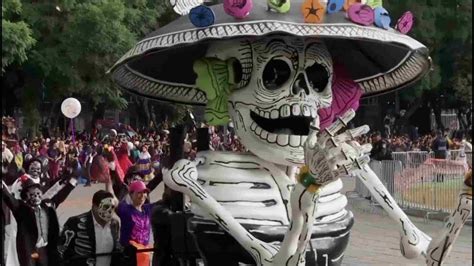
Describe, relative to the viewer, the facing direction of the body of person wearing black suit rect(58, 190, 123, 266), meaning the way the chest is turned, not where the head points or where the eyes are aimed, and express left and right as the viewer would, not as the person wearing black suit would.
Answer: facing the viewer and to the right of the viewer

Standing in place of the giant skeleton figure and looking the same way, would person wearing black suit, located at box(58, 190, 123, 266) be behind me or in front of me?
behind

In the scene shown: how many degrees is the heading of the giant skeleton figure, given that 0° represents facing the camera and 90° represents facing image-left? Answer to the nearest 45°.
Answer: approximately 315°

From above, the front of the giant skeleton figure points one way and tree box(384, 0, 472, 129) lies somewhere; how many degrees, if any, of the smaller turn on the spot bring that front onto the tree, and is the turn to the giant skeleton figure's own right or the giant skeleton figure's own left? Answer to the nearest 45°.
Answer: approximately 135° to the giant skeleton figure's own left

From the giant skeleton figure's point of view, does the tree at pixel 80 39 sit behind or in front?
behind

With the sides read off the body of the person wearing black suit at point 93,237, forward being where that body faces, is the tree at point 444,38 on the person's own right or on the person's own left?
on the person's own left

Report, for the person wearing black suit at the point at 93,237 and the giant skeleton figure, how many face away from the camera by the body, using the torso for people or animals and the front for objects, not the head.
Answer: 0
